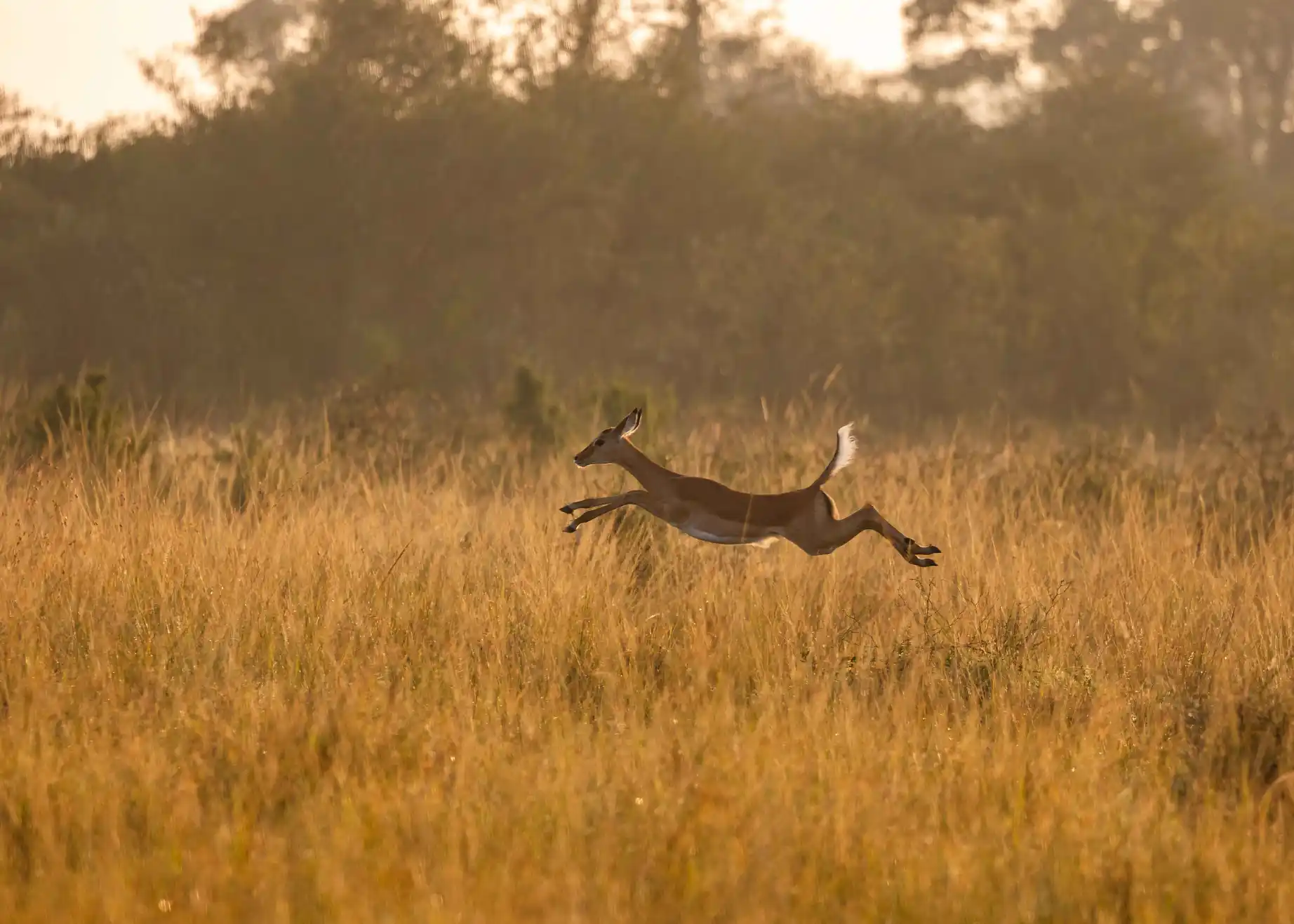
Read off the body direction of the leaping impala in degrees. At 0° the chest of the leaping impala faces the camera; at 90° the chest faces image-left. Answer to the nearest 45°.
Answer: approximately 90°
